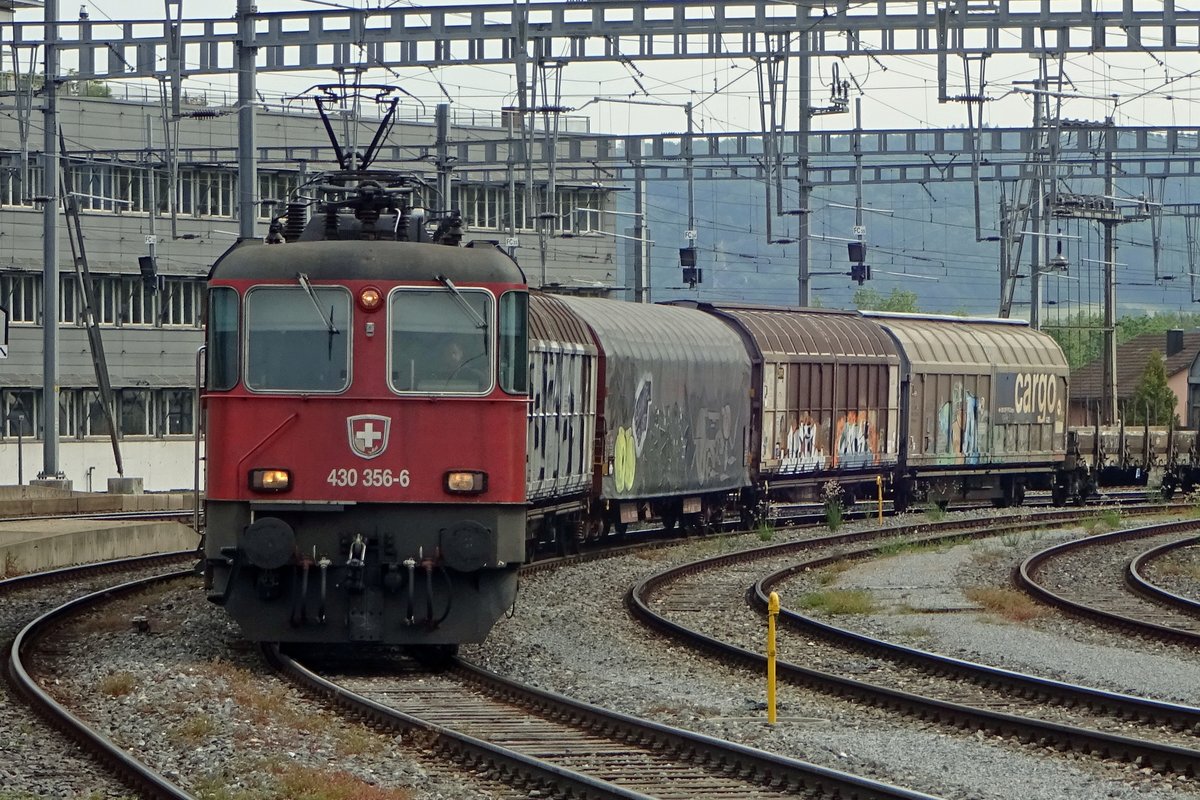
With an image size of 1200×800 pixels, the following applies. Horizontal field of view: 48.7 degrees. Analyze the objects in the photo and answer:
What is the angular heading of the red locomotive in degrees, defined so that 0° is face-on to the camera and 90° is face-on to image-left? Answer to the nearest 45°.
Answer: approximately 0°

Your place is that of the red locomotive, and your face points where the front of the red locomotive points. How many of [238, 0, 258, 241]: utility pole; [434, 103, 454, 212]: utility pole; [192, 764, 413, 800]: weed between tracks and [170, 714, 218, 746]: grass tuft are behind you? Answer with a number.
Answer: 2

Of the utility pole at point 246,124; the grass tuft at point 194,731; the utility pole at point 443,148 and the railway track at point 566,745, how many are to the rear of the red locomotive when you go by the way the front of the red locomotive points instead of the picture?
2

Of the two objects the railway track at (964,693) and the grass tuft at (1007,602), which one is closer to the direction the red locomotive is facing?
the railway track

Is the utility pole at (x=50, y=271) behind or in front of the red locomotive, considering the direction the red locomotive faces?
behind

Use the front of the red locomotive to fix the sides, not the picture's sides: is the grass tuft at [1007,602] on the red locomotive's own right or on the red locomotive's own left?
on the red locomotive's own left

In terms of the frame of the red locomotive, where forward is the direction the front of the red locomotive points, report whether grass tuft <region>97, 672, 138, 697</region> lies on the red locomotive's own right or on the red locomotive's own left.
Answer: on the red locomotive's own right

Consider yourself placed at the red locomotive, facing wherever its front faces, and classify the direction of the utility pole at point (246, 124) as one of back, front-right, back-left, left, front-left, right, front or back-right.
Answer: back

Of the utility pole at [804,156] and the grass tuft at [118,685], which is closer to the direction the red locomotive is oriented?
the grass tuft

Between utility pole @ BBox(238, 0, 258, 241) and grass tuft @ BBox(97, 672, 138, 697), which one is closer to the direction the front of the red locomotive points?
the grass tuft
